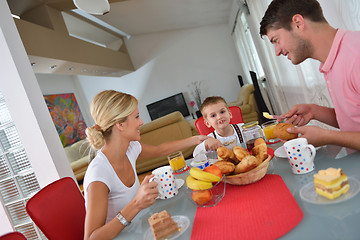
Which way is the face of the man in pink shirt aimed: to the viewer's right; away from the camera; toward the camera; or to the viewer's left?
to the viewer's left

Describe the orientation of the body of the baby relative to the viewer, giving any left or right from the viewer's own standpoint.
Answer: facing the viewer

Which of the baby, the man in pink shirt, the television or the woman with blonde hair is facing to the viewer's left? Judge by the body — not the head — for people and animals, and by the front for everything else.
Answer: the man in pink shirt

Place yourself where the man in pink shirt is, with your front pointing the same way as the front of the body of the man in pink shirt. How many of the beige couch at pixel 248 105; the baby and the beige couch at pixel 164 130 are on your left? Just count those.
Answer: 0

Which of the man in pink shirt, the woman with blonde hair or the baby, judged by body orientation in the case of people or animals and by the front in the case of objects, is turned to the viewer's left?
the man in pink shirt

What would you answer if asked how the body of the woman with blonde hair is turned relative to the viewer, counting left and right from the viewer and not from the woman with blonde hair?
facing the viewer and to the right of the viewer

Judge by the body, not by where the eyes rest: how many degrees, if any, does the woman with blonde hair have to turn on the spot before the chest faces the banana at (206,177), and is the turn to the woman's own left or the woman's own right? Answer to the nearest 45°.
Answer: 0° — they already face it

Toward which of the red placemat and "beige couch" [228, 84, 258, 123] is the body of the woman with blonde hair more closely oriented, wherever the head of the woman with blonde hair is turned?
the red placemat

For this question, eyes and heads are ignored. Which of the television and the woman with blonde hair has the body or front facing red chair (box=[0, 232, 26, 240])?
the television

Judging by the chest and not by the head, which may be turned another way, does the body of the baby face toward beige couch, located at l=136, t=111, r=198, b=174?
no

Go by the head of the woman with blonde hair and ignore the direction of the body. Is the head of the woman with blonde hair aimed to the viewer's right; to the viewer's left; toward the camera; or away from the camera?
to the viewer's right

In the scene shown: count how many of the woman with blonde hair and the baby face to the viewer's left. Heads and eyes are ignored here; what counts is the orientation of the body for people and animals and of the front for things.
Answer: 0

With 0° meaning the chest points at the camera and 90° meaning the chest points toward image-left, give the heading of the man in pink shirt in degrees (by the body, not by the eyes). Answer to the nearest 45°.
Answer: approximately 90°

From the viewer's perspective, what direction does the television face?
toward the camera

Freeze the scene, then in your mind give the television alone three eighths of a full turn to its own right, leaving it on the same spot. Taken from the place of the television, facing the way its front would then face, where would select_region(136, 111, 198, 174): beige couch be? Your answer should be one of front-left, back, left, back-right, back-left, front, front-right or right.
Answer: back-left

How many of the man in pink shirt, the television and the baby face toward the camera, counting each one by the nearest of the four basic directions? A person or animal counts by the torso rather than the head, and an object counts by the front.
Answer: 2

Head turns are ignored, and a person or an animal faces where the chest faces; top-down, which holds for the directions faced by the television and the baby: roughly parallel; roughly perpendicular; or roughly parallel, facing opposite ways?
roughly parallel
